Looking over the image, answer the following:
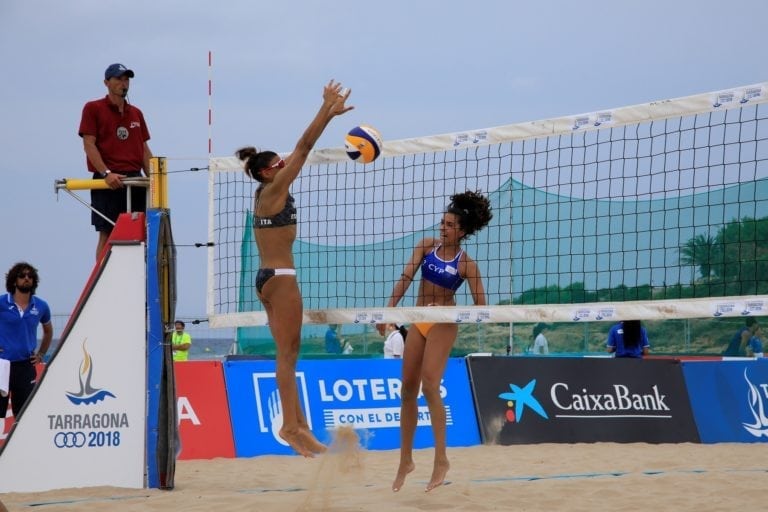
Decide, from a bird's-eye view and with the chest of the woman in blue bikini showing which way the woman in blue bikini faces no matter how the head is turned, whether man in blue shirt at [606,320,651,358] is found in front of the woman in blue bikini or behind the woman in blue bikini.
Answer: behind

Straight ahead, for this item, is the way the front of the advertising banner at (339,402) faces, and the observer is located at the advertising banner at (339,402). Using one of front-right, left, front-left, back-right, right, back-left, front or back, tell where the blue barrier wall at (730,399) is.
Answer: left

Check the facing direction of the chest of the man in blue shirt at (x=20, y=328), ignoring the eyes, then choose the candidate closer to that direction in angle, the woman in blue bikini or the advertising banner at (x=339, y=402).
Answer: the woman in blue bikini

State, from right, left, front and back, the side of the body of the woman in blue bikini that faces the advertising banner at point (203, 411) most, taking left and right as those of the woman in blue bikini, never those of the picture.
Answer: right

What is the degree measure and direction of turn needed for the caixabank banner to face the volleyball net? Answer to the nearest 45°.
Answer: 0° — it already faces it

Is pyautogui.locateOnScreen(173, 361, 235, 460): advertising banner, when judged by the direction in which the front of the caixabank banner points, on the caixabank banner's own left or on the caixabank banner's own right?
on the caixabank banner's own right

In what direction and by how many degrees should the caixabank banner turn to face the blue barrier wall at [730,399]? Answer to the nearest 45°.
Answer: approximately 90° to its left

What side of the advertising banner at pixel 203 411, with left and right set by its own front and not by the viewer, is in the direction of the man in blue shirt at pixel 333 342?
back
